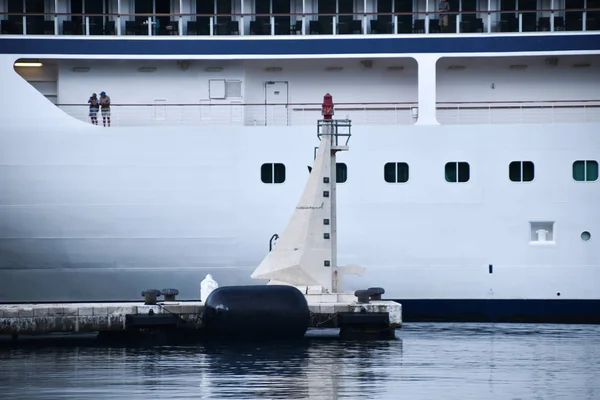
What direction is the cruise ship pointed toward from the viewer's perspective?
to the viewer's left

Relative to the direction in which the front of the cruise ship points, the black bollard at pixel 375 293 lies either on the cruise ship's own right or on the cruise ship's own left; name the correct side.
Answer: on the cruise ship's own left

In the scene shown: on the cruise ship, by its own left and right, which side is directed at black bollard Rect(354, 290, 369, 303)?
left

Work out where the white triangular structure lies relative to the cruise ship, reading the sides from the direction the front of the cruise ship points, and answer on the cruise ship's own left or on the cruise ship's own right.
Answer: on the cruise ship's own left
